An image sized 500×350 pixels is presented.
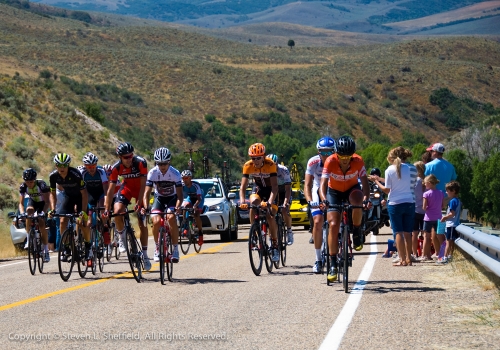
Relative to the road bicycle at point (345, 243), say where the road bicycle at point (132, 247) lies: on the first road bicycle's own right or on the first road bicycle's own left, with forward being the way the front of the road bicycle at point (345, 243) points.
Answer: on the first road bicycle's own right

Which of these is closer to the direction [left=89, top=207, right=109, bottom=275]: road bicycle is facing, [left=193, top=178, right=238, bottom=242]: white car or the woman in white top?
the woman in white top

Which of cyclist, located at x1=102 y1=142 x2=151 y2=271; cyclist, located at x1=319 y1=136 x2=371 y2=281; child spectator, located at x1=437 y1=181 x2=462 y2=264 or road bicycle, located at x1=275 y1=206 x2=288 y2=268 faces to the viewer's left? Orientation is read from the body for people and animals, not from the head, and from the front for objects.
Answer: the child spectator

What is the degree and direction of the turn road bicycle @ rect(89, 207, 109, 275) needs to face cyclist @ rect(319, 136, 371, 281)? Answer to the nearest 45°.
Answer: approximately 45° to its left

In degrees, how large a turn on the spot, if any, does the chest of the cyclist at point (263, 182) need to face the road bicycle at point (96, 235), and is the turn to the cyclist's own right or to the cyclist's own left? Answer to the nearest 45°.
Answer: approximately 90° to the cyclist's own right

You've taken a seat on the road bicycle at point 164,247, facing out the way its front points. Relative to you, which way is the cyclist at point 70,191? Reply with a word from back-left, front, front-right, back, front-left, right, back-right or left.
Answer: back-right

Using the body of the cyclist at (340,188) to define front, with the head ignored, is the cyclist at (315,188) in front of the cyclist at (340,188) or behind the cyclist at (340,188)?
behind

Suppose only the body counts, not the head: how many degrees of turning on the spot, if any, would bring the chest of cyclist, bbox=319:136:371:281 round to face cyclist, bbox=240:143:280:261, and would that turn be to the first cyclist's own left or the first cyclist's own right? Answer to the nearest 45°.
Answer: approximately 135° to the first cyclist's own right

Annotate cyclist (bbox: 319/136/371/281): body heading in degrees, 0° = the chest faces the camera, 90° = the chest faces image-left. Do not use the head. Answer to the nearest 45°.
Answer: approximately 0°
